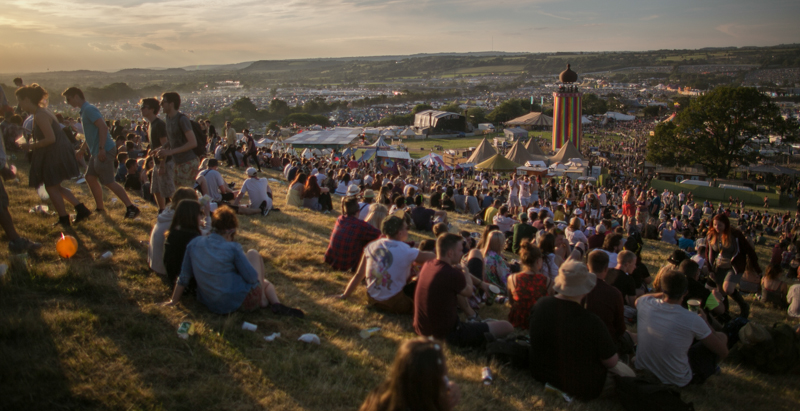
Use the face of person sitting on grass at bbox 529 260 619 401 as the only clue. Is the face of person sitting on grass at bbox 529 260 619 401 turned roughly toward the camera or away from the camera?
away from the camera

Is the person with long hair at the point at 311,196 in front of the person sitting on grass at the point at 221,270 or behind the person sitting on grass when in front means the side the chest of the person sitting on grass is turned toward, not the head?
in front

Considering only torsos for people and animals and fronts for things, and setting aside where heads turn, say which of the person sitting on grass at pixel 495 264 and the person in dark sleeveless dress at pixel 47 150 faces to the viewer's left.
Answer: the person in dark sleeveless dress

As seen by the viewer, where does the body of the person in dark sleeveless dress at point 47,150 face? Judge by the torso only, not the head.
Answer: to the viewer's left

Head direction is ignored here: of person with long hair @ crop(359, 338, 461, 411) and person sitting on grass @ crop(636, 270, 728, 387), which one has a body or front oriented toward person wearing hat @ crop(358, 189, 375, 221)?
the person with long hair

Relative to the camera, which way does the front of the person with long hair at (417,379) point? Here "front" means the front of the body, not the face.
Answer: away from the camera

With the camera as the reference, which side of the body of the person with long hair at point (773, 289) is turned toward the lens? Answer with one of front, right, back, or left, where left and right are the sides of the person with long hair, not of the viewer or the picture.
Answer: back

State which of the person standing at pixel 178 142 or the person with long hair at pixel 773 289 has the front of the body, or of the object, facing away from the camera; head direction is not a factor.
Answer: the person with long hair

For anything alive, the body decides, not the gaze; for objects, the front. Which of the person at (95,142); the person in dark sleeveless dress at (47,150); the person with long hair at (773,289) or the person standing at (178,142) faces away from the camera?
the person with long hair at (773,289)

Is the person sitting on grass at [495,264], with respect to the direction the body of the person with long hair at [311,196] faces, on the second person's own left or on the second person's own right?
on the second person's own right

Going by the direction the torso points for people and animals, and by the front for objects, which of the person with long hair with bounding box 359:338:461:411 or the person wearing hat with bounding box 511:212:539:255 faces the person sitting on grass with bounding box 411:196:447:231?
the person with long hair

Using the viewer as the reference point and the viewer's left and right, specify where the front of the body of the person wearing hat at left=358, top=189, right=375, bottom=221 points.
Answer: facing away from the viewer and to the right of the viewer

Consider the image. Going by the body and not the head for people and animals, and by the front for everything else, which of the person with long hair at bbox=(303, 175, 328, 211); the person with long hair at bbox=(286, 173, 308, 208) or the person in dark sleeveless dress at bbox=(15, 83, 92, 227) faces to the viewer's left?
the person in dark sleeveless dress at bbox=(15, 83, 92, 227)

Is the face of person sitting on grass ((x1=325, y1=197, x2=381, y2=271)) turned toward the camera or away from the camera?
away from the camera

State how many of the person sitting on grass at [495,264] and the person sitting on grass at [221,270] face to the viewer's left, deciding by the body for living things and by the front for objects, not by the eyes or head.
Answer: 0

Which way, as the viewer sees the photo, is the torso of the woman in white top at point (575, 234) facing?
away from the camera

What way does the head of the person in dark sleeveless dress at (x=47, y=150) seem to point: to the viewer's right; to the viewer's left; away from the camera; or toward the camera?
to the viewer's left
